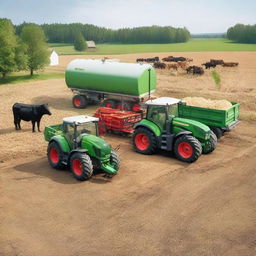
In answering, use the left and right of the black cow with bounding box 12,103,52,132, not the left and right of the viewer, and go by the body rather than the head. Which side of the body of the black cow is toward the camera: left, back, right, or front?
right

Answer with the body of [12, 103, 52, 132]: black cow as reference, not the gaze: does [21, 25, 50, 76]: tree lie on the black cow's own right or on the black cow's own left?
on the black cow's own left

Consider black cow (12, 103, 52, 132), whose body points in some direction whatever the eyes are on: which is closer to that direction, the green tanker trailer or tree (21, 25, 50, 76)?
the green tanker trailer

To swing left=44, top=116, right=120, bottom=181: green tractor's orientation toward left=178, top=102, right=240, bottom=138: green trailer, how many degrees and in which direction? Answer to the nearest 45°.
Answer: approximately 90° to its left

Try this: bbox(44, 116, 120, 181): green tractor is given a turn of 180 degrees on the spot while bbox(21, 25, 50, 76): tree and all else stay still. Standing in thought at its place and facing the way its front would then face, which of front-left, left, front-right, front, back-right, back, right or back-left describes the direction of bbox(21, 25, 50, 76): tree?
front-right

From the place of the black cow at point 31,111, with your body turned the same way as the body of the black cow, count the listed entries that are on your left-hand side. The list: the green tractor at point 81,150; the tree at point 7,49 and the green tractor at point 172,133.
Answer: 1

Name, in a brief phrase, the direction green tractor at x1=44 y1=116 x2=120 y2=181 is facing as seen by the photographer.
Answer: facing the viewer and to the right of the viewer

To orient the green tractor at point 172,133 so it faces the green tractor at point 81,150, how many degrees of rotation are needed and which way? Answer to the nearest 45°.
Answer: approximately 90° to its right

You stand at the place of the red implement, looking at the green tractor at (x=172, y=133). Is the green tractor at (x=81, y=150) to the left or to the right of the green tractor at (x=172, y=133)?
right

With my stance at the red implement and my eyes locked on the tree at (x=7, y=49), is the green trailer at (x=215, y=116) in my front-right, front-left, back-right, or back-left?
back-right
